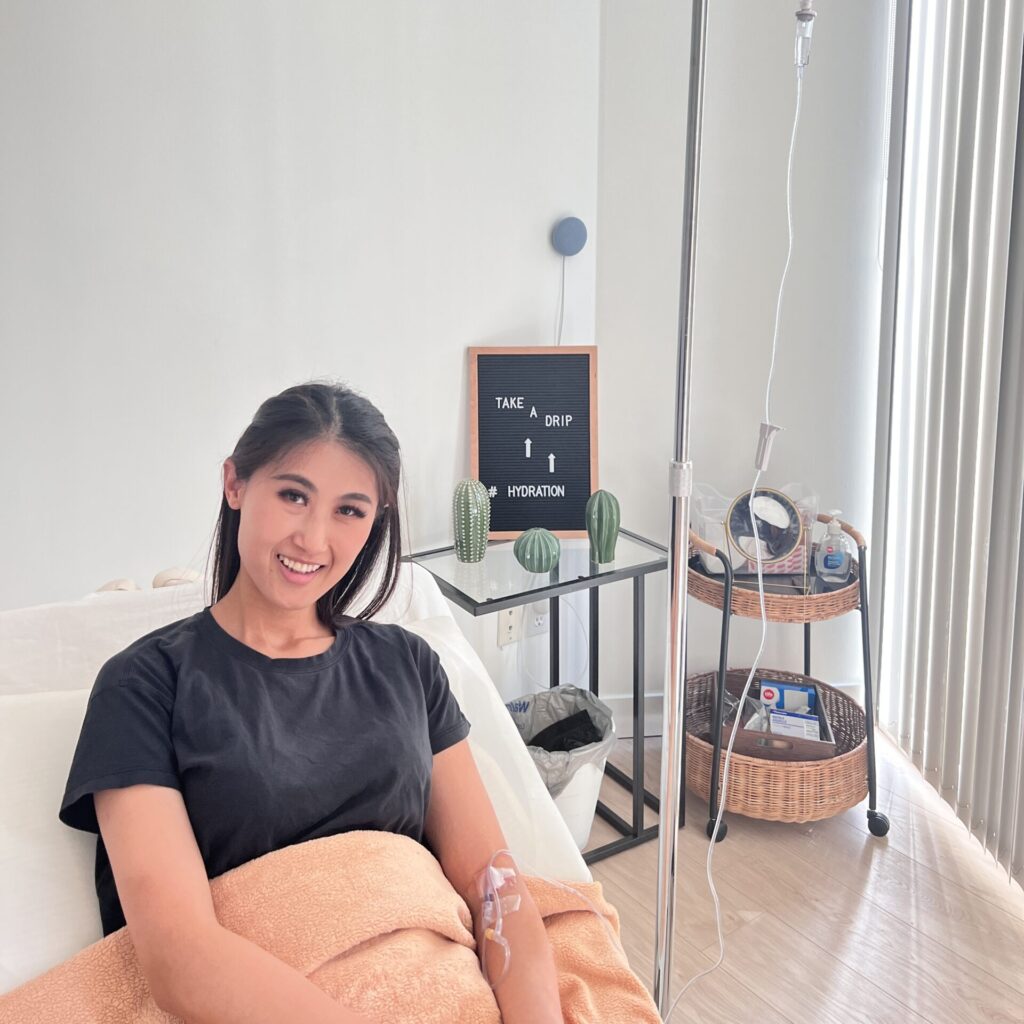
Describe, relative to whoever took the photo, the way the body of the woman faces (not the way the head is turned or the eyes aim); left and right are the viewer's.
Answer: facing the viewer and to the right of the viewer

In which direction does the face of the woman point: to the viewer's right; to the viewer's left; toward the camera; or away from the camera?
toward the camera

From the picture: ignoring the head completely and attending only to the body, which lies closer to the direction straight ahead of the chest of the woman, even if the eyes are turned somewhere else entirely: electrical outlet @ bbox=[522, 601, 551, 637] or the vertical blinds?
the vertical blinds

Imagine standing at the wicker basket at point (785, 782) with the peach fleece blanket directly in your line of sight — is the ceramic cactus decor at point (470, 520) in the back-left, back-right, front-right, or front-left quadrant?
front-right

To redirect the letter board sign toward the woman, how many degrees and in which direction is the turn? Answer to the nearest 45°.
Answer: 0° — it already faces them

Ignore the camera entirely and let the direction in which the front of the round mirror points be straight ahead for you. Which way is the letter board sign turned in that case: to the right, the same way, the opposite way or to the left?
the same way

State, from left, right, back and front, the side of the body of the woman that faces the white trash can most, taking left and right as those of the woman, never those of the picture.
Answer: left

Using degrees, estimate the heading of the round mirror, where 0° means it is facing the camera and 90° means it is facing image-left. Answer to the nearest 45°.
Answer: approximately 0°

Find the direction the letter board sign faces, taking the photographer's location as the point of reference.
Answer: facing the viewer

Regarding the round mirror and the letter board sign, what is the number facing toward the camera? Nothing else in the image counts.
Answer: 2
